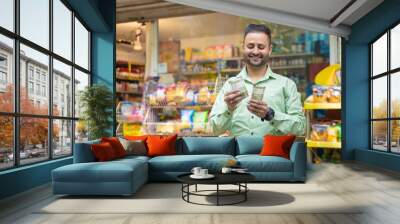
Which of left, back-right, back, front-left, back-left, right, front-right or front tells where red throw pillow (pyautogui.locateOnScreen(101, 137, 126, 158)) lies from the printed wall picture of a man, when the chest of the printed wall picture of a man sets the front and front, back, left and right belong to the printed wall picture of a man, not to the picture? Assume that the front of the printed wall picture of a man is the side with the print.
front-right

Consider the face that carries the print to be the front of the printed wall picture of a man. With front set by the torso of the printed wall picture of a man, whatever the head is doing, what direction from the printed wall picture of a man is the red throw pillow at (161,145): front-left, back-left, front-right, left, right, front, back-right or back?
front-right

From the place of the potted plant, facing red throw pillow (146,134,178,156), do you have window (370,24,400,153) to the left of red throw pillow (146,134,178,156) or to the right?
left
